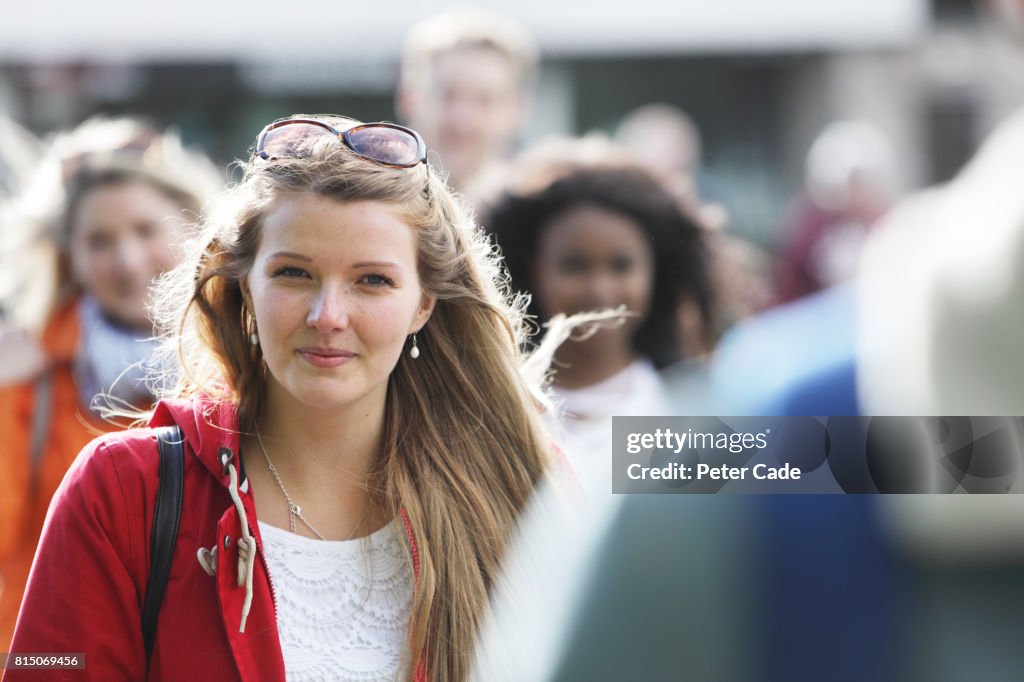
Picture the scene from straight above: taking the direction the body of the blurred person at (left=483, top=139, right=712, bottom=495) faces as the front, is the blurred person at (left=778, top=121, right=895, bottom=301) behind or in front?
behind

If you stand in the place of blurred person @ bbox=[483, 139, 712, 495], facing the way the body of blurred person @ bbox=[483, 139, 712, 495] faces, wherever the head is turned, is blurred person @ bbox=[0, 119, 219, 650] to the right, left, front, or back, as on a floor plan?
right

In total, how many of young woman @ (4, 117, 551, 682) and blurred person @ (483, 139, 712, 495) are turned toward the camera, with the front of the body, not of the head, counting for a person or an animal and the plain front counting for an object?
2

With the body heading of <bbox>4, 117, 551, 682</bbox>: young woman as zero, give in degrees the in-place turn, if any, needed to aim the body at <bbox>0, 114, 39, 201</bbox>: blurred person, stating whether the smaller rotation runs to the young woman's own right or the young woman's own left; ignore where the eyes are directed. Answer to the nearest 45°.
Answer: approximately 135° to the young woman's own right

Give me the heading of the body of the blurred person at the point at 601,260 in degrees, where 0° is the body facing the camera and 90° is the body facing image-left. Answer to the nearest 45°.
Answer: approximately 0°

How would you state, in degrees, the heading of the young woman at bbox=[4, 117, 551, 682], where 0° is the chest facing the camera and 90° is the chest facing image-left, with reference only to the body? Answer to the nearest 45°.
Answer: approximately 0°

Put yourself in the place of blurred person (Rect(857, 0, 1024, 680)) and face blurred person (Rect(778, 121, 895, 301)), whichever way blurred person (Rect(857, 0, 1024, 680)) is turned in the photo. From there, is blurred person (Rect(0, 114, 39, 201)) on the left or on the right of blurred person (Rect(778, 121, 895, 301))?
left

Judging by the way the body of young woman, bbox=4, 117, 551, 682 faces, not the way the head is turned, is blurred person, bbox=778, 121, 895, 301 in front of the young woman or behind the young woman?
behind

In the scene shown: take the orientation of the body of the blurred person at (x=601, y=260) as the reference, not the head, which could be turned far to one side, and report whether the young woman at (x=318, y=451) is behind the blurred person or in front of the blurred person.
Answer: in front
